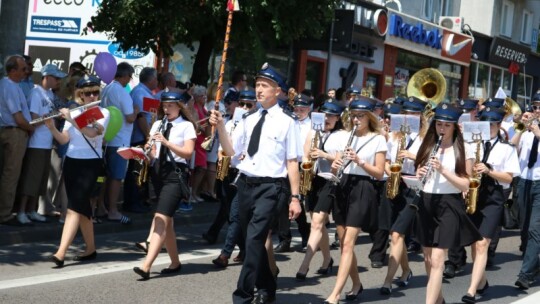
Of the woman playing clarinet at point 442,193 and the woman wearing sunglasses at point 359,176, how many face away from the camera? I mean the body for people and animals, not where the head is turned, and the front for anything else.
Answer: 0

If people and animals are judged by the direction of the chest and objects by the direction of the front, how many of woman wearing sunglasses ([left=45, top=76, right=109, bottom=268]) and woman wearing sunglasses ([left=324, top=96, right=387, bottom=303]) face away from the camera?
0

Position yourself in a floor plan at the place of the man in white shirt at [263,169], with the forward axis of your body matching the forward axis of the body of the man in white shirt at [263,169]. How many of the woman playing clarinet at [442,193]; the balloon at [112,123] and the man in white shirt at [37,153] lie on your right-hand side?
2

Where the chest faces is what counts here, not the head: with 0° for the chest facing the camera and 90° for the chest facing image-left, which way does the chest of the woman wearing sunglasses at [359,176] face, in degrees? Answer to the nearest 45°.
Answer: approximately 45°

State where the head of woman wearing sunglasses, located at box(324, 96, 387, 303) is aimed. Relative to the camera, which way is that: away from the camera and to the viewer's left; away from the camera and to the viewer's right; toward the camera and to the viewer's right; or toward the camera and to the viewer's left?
toward the camera and to the viewer's left

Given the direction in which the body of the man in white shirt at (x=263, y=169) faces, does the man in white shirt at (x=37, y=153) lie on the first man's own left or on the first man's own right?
on the first man's own right

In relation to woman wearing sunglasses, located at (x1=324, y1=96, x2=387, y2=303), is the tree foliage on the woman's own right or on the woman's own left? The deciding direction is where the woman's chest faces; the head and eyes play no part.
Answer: on the woman's own right

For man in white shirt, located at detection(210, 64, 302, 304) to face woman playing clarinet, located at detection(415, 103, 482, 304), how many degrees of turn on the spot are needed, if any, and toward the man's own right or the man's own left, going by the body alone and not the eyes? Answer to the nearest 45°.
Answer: approximately 135° to the man's own left

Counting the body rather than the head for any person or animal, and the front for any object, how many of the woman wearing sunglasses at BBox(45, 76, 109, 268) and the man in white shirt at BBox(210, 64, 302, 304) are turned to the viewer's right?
0
